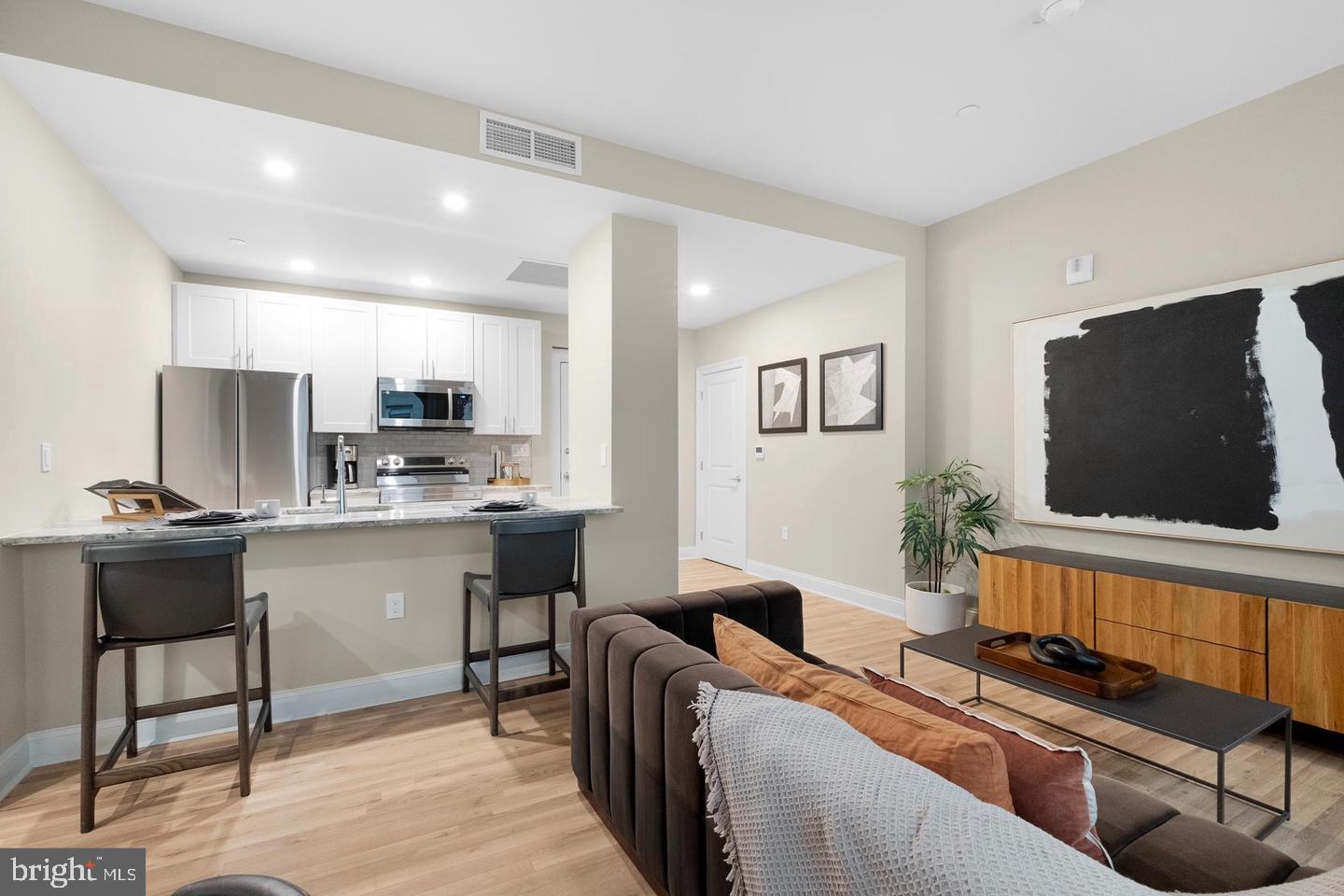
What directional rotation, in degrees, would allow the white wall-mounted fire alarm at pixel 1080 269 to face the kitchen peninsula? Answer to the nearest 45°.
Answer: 0° — it already faces it

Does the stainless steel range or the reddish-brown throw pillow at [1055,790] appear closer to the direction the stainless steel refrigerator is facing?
the reddish-brown throw pillow

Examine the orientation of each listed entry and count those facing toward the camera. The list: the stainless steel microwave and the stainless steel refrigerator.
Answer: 2

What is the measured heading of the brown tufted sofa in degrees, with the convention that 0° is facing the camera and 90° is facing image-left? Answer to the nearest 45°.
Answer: approximately 225°

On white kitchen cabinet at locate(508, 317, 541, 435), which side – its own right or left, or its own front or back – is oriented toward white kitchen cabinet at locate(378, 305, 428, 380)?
right

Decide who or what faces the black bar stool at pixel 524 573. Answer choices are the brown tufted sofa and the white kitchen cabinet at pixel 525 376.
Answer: the white kitchen cabinet

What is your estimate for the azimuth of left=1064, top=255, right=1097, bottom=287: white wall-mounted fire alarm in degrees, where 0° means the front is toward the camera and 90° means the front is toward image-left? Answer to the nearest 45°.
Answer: approximately 45°

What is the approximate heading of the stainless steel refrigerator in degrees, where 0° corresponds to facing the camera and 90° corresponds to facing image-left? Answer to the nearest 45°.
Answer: approximately 0°

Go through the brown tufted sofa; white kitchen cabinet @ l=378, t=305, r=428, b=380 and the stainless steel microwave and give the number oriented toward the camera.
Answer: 2

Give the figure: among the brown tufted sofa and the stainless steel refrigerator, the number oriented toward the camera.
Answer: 1

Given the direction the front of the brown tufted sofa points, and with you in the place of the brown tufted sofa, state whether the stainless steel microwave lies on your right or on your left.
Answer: on your left

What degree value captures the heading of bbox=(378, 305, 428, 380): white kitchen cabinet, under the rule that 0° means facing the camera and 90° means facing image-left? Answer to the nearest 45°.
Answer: approximately 0°
